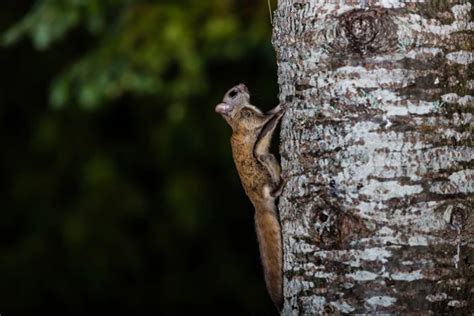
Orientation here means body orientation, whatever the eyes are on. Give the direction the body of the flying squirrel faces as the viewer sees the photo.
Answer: to the viewer's right
